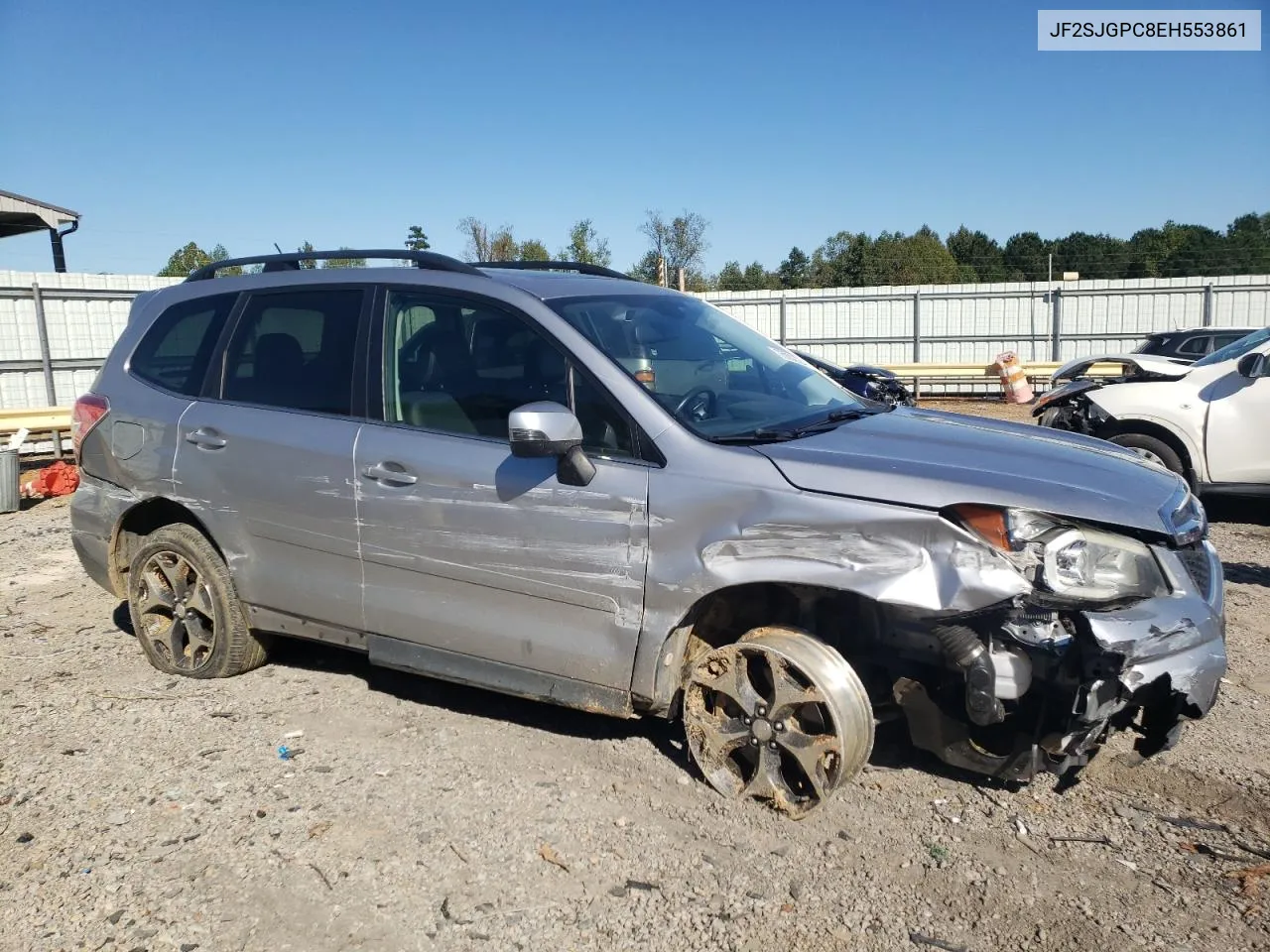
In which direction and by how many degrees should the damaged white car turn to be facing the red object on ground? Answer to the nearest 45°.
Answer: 0° — it already faces it

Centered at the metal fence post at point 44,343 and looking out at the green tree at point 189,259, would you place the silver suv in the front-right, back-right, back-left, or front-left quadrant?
back-right

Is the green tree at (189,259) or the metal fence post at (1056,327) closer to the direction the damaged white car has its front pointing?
the green tree

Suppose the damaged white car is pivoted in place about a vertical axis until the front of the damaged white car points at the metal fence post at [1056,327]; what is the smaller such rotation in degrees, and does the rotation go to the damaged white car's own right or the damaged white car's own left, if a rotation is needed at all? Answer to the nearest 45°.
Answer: approximately 90° to the damaged white car's own right

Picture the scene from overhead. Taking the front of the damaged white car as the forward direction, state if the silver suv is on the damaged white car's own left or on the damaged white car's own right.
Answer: on the damaged white car's own left

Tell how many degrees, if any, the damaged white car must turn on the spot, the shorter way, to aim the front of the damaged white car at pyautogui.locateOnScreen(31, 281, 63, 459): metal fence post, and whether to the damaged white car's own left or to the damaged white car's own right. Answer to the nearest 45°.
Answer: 0° — it already faces it

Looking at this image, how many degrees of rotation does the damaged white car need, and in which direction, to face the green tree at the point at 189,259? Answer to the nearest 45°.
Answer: approximately 45° to its right

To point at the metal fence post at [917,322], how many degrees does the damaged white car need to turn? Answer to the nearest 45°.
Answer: approximately 90° to its right

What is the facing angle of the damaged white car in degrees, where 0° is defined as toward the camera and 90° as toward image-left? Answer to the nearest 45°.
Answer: approximately 90°

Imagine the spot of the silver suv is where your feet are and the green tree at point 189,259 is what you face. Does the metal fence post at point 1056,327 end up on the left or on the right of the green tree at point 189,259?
right
